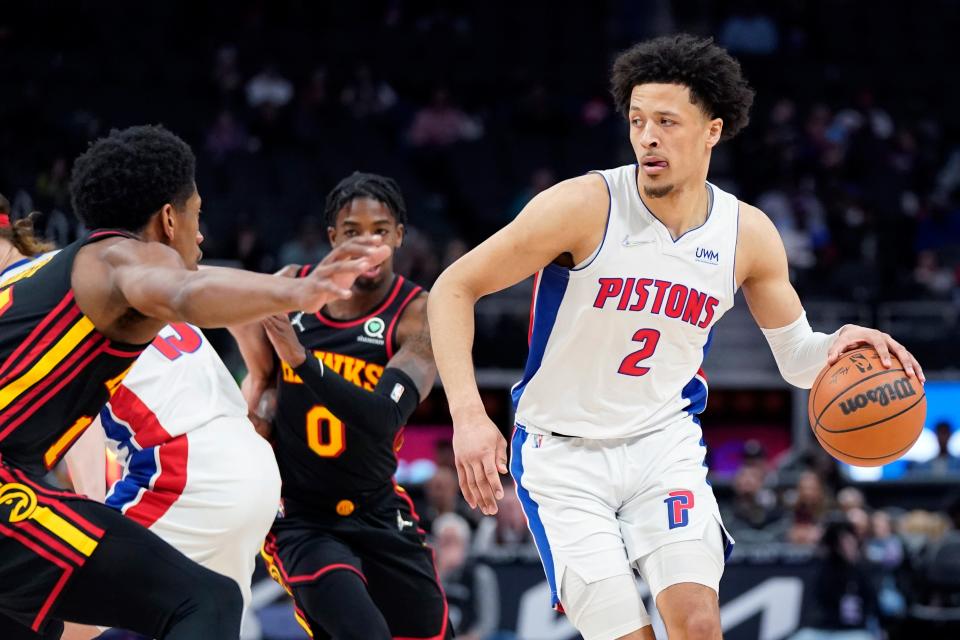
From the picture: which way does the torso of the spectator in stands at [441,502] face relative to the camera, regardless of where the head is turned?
toward the camera

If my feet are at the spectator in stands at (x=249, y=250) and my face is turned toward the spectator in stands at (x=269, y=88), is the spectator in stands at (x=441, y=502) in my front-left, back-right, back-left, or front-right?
back-right

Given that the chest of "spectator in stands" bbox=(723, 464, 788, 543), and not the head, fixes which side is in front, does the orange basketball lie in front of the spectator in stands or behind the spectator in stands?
in front

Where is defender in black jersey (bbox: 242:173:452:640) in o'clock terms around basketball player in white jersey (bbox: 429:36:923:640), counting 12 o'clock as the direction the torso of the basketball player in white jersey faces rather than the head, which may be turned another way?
The defender in black jersey is roughly at 4 o'clock from the basketball player in white jersey.

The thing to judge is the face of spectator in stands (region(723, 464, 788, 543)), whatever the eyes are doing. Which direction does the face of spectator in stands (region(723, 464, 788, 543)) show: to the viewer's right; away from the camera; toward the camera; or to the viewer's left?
toward the camera

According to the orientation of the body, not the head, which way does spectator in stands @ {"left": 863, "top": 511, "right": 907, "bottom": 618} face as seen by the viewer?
toward the camera

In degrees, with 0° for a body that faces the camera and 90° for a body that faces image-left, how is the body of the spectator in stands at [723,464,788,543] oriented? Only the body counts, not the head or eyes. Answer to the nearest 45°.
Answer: approximately 0°

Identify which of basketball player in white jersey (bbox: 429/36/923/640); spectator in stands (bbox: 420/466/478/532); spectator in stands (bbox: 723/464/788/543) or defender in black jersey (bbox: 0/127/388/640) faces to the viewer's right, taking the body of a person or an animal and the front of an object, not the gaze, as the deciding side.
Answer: the defender in black jersey

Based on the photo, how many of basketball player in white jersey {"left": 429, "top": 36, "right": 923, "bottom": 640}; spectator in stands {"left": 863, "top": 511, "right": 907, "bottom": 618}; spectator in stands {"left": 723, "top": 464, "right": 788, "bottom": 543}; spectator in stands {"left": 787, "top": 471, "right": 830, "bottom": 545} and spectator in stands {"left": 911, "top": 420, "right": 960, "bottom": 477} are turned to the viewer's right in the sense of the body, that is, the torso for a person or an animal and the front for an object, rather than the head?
0

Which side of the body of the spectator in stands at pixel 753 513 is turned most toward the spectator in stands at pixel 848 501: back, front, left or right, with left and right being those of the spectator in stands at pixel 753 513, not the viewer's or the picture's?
left

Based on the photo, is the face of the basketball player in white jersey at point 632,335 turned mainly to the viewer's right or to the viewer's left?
to the viewer's left

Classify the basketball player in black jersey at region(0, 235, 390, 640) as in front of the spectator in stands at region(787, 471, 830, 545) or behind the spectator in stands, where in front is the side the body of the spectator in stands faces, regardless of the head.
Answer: in front
